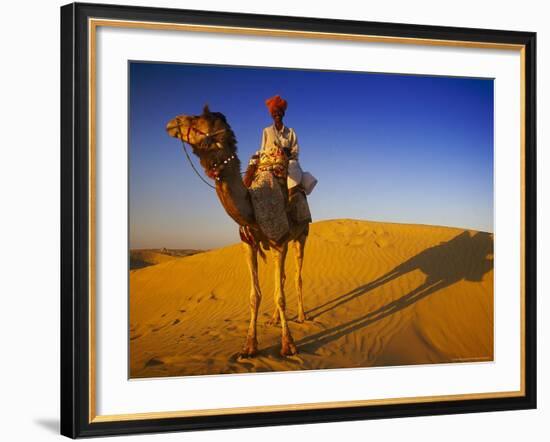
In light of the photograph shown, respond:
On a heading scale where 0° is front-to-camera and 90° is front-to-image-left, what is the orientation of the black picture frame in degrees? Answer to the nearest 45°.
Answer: approximately 315°
